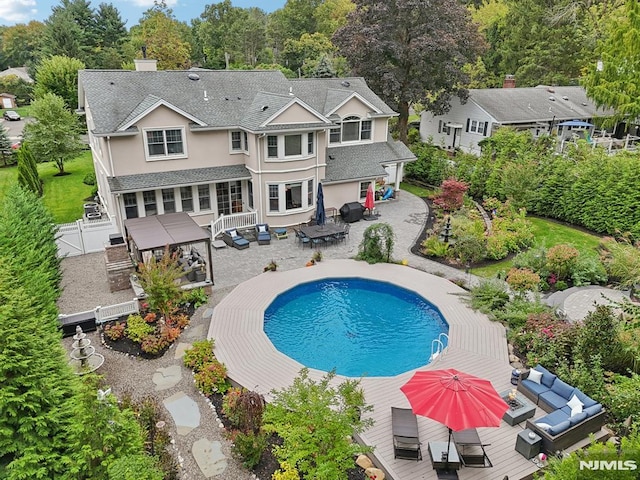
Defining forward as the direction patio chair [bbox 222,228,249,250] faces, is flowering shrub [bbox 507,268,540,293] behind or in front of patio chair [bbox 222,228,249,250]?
in front

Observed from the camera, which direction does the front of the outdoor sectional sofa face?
facing the viewer and to the left of the viewer

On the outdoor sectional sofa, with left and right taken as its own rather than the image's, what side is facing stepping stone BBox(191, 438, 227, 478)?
front

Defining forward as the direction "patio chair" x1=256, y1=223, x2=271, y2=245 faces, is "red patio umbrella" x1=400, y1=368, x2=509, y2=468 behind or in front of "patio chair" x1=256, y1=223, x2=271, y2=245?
in front

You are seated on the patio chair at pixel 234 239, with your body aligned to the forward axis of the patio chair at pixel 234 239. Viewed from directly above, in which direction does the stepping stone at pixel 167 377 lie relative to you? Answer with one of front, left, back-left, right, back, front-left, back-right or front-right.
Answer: front-right

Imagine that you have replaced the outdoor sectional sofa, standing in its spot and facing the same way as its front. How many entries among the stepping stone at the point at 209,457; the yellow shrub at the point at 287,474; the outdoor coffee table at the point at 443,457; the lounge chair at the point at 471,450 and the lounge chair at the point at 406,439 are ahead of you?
5

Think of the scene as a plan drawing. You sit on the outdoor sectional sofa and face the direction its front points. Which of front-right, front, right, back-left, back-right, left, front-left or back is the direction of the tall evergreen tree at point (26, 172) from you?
front-right

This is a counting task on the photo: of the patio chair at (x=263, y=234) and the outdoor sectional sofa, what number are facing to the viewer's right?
0

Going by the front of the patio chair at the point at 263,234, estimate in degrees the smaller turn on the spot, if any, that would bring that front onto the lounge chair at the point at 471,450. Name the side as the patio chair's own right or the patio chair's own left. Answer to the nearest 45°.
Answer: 0° — it already faces it

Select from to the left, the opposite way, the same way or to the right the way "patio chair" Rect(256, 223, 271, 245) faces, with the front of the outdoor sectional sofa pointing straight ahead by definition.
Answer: to the left

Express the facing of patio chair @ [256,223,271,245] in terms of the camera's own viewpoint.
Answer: facing the viewer

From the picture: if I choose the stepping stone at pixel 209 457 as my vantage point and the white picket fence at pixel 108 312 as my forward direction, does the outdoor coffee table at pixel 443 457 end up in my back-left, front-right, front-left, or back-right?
back-right

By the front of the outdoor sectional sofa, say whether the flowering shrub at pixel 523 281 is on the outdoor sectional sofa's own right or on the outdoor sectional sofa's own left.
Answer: on the outdoor sectional sofa's own right

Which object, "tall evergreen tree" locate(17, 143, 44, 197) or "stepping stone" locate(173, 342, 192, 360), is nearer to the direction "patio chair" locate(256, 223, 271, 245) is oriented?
the stepping stone

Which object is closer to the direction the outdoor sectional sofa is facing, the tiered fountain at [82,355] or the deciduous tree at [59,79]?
the tiered fountain
